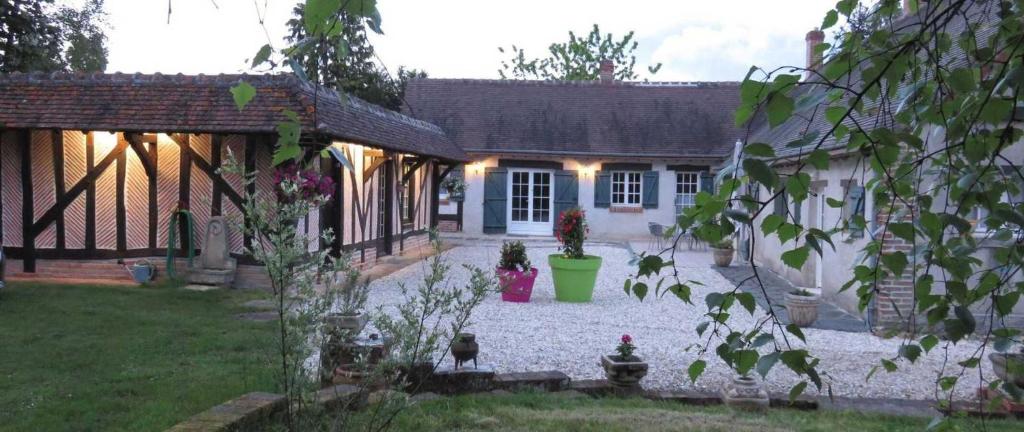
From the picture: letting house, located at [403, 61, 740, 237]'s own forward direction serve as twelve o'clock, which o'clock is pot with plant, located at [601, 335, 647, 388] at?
The pot with plant is roughly at 12 o'clock from the house.

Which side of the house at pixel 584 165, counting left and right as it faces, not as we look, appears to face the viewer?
front

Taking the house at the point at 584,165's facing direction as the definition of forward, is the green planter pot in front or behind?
in front

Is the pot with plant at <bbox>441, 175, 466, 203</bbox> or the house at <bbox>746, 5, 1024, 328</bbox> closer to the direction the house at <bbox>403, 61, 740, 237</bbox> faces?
the house

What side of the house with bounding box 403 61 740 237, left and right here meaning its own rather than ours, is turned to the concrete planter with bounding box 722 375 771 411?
front

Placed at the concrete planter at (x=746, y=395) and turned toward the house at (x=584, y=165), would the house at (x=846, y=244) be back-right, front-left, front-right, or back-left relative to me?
front-right

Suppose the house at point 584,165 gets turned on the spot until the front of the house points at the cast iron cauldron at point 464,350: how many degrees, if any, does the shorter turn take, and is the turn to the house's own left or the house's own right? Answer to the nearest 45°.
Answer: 0° — it already faces it

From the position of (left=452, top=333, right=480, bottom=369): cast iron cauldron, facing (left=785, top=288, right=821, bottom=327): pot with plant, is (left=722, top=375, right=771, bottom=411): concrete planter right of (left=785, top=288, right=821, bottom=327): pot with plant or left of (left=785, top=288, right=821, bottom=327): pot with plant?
right

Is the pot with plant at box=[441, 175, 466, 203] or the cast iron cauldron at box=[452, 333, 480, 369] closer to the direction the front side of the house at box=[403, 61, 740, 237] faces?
the cast iron cauldron

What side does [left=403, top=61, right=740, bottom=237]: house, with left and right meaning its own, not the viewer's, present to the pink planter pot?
front

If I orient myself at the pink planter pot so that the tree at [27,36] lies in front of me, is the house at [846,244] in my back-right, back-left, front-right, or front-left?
back-right

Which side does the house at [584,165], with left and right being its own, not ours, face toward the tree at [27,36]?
right

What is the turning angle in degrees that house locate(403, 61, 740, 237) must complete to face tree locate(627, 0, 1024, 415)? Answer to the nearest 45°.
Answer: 0° — it already faces it

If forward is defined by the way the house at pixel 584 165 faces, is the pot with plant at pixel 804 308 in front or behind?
in front
